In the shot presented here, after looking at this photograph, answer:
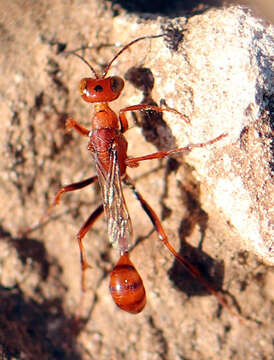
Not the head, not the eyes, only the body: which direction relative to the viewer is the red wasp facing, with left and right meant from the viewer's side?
facing away from the viewer
